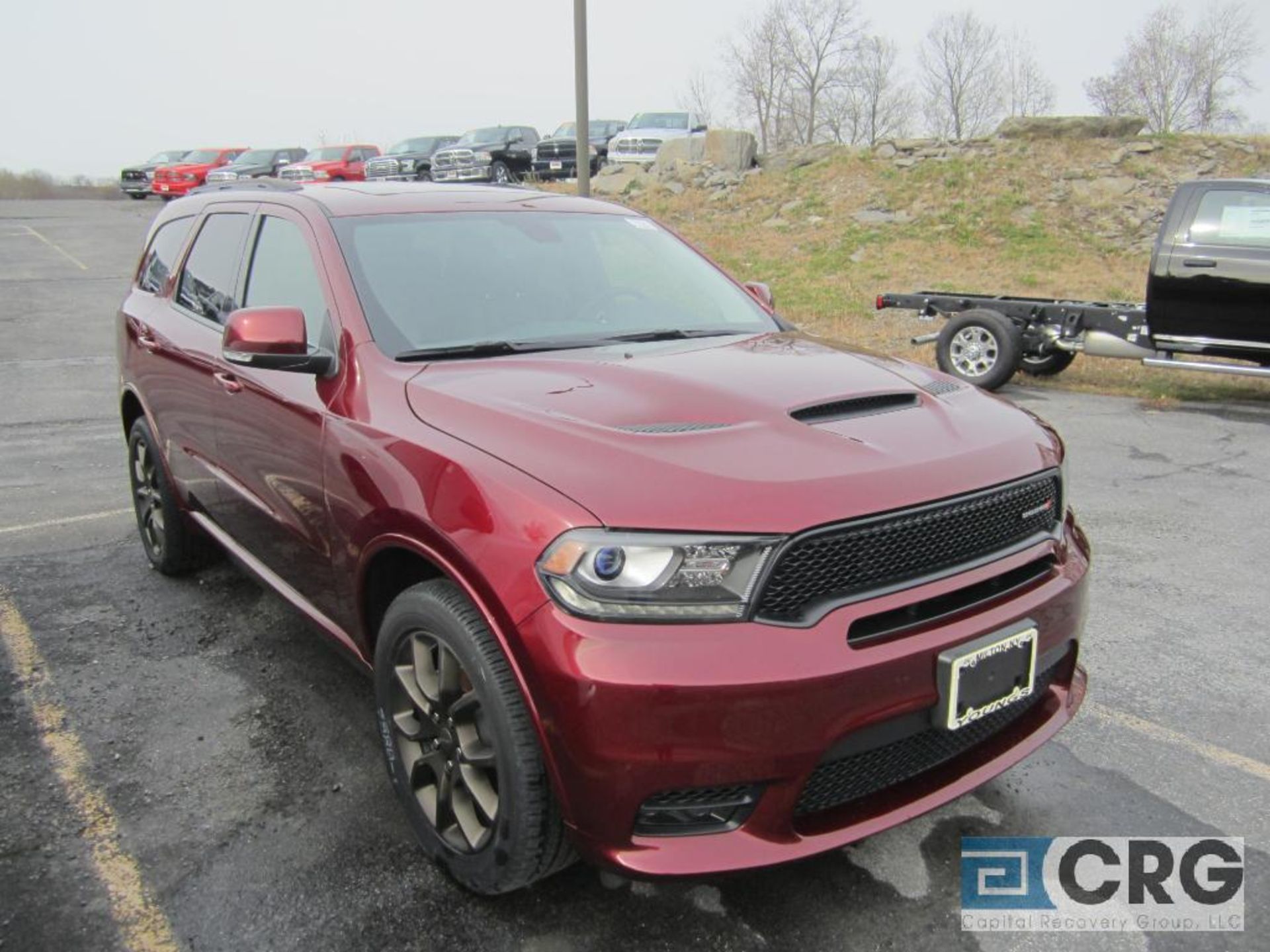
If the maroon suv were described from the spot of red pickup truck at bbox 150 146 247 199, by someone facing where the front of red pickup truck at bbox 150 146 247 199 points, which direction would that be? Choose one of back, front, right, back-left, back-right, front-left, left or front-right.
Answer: front-left

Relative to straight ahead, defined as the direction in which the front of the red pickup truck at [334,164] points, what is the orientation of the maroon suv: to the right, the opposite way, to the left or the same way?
to the left

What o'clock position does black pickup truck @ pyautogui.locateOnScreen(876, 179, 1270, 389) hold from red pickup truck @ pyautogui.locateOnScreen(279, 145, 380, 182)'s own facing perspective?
The black pickup truck is roughly at 10 o'clock from the red pickup truck.

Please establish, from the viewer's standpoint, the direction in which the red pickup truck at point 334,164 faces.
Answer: facing the viewer and to the left of the viewer

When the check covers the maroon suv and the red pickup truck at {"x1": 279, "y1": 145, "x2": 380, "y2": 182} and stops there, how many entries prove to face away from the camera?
0

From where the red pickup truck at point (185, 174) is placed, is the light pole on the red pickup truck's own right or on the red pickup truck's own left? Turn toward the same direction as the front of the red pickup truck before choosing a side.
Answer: on the red pickup truck's own left

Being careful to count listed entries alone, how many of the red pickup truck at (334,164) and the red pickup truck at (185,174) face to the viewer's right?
0

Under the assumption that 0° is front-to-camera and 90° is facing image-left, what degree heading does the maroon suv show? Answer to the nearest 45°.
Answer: approximately 315°

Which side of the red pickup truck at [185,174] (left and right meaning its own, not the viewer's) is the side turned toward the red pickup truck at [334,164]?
left

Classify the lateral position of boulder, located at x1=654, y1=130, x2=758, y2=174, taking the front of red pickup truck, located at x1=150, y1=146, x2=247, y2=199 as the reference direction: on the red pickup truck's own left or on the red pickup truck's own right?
on the red pickup truck's own left

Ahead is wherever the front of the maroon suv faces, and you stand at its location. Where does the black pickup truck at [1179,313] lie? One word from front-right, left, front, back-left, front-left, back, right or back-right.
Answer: left

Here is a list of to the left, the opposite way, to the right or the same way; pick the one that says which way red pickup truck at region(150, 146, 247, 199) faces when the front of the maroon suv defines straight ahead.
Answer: to the right

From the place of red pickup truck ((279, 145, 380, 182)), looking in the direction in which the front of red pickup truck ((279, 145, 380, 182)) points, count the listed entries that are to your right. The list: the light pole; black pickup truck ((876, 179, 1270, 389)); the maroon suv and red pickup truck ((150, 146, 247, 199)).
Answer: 1

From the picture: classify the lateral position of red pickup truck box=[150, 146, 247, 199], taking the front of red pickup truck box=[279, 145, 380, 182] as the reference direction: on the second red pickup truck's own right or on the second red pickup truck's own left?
on the second red pickup truck's own right

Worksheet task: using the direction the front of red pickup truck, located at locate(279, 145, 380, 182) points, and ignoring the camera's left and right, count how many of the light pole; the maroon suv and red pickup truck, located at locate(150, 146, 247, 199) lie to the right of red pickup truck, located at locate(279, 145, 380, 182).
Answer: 1

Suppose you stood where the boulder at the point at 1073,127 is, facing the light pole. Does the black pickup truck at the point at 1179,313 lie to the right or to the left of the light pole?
left
